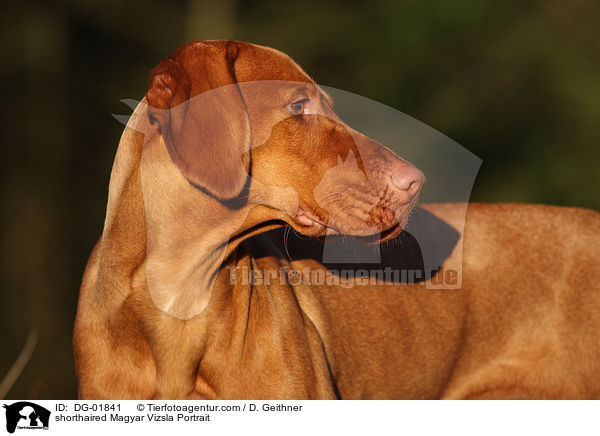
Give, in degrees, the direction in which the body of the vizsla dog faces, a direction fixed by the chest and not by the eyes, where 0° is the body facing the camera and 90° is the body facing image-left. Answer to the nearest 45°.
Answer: approximately 45°
